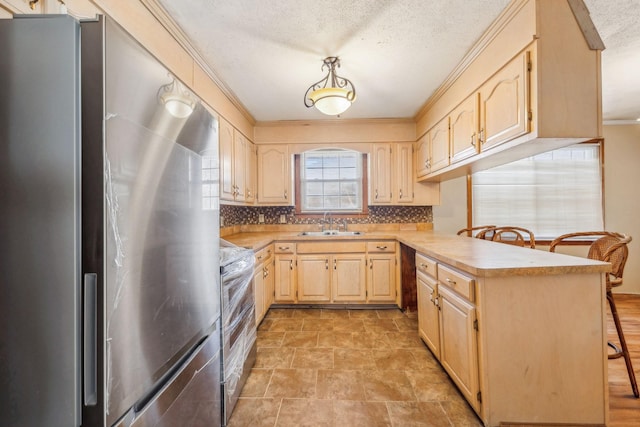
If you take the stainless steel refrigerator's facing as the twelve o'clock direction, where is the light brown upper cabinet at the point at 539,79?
The light brown upper cabinet is roughly at 11 o'clock from the stainless steel refrigerator.

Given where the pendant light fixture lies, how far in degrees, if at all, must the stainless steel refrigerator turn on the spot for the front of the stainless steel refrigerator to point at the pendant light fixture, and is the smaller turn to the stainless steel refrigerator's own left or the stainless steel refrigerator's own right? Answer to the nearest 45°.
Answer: approximately 90° to the stainless steel refrigerator's own left

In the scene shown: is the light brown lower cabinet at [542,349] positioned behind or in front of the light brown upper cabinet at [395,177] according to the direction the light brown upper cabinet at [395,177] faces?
in front

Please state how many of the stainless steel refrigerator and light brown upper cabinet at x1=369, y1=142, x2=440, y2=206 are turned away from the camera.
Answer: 0

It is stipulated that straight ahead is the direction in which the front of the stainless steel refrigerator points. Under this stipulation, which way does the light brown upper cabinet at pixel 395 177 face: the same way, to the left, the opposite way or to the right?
to the right

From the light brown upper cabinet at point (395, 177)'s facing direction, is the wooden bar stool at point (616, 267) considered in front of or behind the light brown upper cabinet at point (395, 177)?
in front

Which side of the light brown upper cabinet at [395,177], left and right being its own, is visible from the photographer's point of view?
front

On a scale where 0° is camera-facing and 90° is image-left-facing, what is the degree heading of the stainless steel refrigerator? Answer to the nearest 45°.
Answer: approximately 315°

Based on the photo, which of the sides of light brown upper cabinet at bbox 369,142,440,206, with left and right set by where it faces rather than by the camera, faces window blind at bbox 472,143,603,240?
left

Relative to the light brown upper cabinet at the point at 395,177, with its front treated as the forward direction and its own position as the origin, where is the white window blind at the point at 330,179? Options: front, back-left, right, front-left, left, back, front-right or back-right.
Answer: right

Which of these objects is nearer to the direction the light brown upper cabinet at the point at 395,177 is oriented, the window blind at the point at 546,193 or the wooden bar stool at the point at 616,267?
the wooden bar stool

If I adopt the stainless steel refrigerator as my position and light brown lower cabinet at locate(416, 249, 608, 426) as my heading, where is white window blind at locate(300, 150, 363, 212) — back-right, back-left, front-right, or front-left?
front-left

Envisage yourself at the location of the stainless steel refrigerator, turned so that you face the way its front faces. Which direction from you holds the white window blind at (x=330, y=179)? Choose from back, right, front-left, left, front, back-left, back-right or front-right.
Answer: left

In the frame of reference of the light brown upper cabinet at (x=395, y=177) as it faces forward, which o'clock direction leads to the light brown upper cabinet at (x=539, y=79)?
the light brown upper cabinet at (x=539, y=79) is roughly at 11 o'clock from the light brown upper cabinet at (x=395, y=177).

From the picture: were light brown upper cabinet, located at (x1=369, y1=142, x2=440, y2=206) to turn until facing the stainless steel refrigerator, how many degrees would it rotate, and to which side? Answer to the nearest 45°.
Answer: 0° — it already faces it
